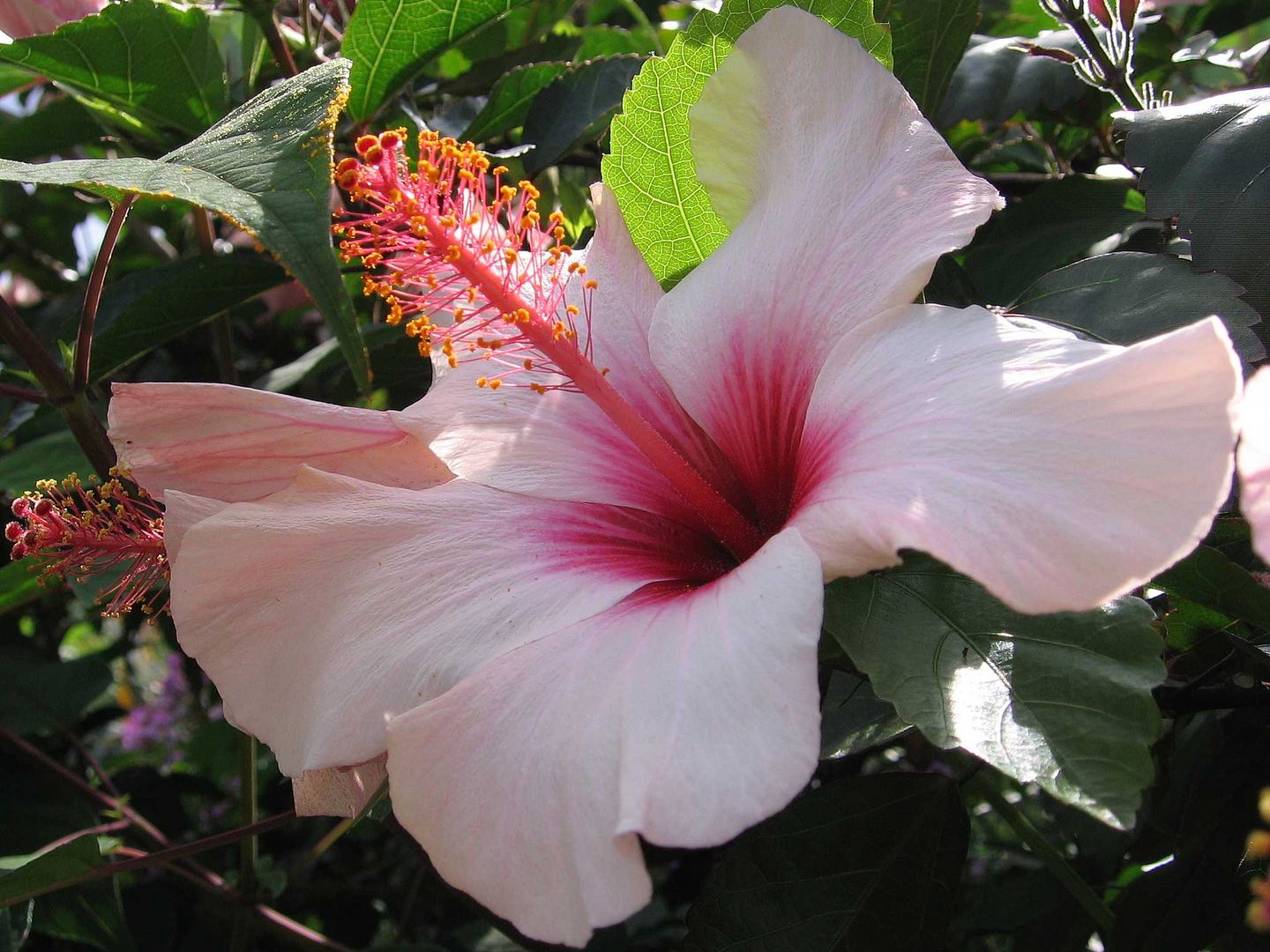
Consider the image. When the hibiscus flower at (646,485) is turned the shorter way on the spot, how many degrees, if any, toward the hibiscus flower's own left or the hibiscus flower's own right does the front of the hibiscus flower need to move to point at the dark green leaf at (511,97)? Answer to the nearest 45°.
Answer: approximately 135° to the hibiscus flower's own right

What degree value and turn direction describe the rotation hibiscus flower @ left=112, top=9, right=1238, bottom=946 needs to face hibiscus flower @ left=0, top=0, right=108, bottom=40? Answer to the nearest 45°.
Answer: approximately 90° to its right

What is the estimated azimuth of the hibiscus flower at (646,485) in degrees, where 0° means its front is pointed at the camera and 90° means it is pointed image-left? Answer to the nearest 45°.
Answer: approximately 45°

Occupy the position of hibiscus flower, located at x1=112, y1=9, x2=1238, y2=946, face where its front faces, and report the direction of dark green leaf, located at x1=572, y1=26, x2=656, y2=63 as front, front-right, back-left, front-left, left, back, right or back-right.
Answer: back-right

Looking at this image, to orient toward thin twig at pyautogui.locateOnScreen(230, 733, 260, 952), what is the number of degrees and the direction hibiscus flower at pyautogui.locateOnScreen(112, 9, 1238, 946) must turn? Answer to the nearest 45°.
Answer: approximately 90° to its right

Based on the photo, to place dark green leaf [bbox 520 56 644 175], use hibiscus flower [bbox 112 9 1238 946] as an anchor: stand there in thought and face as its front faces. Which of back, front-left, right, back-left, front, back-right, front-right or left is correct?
back-right

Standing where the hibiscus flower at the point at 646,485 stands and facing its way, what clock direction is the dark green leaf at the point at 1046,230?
The dark green leaf is roughly at 6 o'clock from the hibiscus flower.
